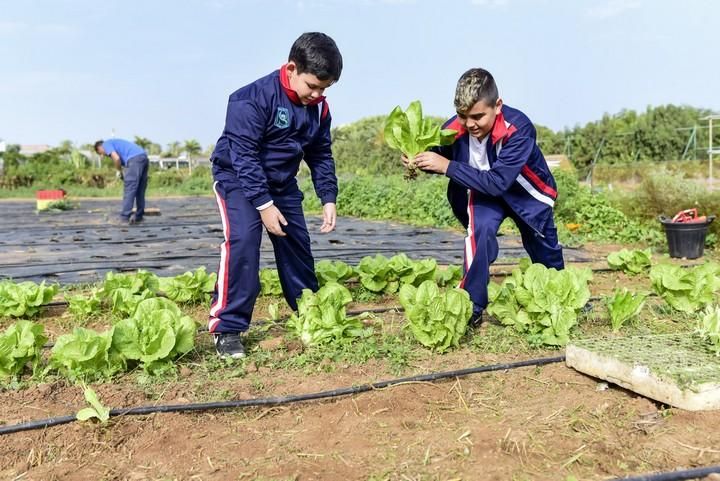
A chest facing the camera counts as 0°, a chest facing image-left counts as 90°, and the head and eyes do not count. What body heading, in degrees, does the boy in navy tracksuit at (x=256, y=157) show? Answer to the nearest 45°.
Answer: approximately 315°

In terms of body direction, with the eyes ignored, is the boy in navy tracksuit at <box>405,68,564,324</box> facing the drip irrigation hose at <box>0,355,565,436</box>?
yes

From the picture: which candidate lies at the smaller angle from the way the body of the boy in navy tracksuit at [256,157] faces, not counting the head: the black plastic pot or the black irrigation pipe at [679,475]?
the black irrigation pipe

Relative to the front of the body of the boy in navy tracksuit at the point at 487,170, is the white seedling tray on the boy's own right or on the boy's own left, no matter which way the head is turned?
on the boy's own left

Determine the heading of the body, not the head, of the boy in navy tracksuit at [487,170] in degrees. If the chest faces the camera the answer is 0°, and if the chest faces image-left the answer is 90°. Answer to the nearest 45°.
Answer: approximately 45°

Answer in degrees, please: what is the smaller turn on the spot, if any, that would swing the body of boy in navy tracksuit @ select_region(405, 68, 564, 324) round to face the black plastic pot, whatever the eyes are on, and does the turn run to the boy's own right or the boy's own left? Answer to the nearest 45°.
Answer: approximately 180°

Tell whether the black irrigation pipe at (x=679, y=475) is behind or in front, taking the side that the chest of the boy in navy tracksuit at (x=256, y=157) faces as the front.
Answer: in front

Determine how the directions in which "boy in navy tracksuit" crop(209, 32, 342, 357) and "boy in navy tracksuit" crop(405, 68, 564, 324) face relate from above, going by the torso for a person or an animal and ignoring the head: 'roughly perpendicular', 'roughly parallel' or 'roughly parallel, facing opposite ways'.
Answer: roughly perpendicular

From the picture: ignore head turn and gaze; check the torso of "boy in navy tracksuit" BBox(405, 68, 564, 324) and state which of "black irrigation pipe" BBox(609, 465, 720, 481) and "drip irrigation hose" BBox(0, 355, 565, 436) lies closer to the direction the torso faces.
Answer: the drip irrigation hose
